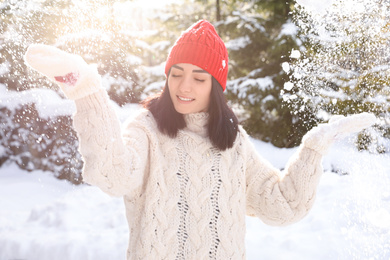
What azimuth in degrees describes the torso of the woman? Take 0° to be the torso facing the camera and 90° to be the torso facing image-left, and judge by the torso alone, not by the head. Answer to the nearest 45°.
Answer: approximately 0°

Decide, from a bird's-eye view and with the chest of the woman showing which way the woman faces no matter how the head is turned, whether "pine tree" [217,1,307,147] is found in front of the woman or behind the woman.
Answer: behind

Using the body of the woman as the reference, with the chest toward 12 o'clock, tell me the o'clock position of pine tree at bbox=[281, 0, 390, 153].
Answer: The pine tree is roughly at 7 o'clock from the woman.

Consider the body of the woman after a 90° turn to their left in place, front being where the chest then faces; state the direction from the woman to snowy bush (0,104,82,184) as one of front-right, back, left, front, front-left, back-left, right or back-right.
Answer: back-left
